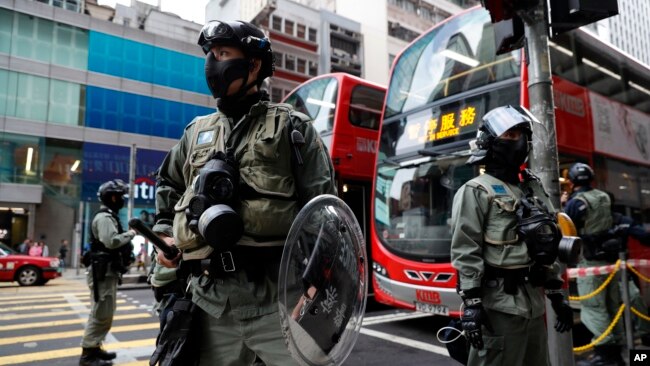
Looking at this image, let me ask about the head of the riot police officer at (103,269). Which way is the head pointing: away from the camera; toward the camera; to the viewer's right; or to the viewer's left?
to the viewer's right

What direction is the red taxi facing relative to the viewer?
to the viewer's right

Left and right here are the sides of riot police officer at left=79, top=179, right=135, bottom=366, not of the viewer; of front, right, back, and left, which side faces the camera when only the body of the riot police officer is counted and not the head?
right

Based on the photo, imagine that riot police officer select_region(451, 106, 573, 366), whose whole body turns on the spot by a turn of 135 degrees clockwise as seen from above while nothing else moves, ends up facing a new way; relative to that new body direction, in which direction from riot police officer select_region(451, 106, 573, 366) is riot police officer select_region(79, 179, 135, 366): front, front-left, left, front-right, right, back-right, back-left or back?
front

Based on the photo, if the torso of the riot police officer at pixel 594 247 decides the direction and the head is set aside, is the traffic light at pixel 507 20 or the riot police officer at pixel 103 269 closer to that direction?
the riot police officer

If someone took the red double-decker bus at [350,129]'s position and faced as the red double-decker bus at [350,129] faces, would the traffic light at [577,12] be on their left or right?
on their left
